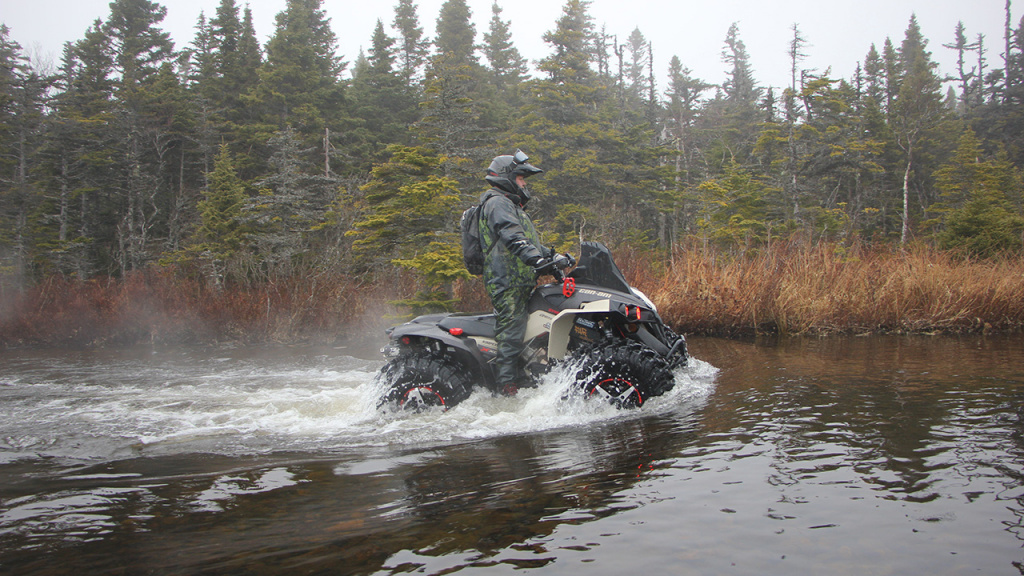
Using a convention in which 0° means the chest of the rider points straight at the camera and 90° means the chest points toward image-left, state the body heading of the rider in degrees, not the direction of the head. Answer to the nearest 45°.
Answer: approximately 270°

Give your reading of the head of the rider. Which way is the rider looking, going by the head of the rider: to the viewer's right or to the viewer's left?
to the viewer's right

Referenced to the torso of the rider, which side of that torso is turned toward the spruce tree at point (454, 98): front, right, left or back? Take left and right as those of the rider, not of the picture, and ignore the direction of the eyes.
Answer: left

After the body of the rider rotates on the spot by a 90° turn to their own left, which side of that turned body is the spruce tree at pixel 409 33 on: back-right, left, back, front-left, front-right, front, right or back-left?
front

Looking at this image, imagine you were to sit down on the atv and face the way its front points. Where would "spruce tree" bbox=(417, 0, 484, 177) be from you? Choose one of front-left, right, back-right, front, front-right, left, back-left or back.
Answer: left

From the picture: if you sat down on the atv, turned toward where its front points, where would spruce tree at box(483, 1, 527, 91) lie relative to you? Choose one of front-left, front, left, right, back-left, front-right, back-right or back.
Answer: left

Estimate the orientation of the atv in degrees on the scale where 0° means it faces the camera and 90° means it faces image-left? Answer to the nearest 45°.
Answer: approximately 270°

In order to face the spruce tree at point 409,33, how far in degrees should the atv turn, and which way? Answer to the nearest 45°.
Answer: approximately 90° to its left

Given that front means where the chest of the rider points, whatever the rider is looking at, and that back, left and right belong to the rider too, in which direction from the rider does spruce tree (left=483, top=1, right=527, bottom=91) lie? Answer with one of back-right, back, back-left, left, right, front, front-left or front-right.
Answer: left

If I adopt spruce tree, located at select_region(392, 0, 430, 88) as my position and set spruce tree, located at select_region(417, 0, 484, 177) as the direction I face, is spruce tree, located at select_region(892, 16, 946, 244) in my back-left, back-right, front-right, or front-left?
front-left

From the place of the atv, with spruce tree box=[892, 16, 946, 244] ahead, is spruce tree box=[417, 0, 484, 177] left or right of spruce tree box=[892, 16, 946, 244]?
left
